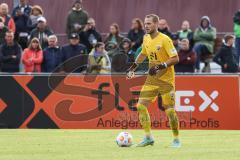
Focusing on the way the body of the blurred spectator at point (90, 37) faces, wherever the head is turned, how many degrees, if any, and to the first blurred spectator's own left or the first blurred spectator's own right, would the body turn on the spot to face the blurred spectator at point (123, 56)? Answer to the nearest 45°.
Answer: approximately 45° to the first blurred spectator's own left

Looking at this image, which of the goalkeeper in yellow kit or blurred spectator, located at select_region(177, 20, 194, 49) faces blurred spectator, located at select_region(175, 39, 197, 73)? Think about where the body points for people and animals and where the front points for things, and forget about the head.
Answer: blurred spectator, located at select_region(177, 20, 194, 49)

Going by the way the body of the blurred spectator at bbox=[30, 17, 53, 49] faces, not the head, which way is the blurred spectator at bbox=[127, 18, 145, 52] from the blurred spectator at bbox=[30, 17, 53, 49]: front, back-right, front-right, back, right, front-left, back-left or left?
left

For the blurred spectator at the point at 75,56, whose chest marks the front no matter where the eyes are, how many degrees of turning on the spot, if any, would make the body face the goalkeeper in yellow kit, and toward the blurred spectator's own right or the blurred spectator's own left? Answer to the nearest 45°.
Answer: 0° — they already face them

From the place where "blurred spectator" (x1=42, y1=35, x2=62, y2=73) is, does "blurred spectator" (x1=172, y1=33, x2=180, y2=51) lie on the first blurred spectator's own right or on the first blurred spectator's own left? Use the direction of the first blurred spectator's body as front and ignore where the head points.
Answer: on the first blurred spectator's own left

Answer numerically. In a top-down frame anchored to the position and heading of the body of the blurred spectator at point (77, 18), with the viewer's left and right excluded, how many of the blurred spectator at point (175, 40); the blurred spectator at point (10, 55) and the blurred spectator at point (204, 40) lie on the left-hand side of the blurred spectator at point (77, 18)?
2

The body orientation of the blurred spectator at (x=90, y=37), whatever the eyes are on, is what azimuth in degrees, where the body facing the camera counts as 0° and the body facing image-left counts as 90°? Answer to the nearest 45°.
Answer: approximately 0°

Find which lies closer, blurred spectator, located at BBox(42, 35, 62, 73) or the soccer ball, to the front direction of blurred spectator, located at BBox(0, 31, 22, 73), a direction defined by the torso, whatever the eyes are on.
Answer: the soccer ball

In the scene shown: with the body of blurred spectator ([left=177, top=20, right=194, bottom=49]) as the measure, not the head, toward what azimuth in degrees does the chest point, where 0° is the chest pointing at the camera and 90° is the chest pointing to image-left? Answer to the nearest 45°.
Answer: approximately 0°

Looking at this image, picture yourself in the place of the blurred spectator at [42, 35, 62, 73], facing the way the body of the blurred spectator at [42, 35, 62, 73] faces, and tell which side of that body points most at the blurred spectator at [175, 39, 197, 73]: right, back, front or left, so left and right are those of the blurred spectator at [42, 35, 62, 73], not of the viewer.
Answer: left
